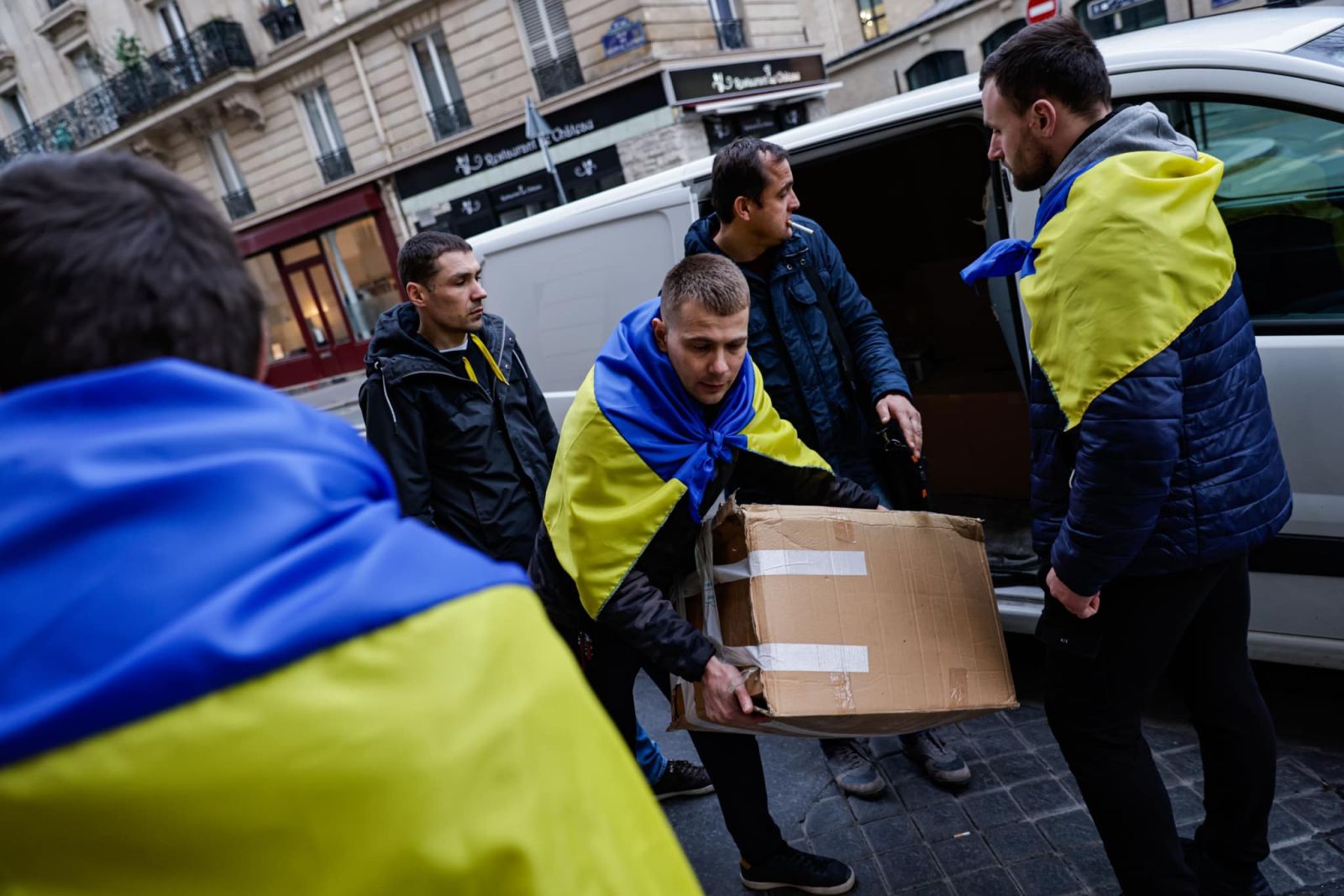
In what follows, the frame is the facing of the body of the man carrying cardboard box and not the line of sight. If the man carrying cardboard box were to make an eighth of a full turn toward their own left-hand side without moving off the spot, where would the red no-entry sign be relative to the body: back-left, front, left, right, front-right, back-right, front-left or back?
front-left

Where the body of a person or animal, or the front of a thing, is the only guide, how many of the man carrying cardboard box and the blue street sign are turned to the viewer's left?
0

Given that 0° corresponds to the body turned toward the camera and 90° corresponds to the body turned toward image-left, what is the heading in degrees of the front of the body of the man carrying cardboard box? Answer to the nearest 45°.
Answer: approximately 315°

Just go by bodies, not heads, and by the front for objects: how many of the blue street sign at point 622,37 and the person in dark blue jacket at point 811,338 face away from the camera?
0

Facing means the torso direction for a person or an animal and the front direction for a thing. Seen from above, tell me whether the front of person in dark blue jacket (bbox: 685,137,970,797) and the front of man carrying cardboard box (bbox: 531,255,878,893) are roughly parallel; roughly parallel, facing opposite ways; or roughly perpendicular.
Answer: roughly parallel

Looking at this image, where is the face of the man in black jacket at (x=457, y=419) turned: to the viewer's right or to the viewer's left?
to the viewer's right

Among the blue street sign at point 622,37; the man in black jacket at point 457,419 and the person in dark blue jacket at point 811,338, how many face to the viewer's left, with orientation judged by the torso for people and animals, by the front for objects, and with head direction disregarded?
0

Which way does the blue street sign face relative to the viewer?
toward the camera

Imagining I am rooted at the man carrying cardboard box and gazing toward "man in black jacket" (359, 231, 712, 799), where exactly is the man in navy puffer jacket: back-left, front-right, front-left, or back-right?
back-right

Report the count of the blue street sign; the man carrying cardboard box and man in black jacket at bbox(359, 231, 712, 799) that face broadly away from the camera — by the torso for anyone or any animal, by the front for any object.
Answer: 0

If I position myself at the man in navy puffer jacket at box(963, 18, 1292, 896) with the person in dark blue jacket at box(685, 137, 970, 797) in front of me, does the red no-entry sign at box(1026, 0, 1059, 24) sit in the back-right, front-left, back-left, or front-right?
front-right

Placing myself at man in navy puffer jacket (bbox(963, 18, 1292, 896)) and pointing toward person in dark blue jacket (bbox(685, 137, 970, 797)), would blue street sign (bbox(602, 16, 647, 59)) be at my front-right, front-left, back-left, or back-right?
front-right

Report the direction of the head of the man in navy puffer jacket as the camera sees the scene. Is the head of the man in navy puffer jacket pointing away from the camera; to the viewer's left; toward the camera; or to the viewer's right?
to the viewer's left

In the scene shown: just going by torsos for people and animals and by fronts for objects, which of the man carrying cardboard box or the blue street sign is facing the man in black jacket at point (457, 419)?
the blue street sign

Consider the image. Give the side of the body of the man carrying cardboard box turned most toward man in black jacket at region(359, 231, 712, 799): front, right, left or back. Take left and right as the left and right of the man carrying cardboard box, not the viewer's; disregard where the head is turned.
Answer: back

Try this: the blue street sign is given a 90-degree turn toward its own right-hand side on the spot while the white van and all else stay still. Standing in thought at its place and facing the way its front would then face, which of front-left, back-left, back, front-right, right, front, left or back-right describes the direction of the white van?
left
